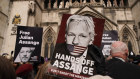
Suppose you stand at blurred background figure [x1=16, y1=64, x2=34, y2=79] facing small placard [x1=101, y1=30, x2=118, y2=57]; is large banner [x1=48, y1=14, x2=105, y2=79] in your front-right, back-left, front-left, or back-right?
front-right

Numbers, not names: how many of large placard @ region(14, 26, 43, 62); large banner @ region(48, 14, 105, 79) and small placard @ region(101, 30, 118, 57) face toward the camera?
3

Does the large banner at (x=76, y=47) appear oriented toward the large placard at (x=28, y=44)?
no

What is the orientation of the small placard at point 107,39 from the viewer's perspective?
toward the camera

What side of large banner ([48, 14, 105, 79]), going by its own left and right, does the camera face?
front

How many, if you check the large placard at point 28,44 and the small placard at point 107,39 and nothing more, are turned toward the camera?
2

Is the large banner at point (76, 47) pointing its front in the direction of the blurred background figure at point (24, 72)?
no

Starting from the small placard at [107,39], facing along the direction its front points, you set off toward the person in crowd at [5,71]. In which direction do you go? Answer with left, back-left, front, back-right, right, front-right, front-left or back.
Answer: front

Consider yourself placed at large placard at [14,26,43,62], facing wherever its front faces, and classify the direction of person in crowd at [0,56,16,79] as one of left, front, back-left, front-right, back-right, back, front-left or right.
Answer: front

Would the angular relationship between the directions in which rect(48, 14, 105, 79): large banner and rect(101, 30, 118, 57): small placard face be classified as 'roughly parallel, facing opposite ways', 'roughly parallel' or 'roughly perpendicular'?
roughly parallel

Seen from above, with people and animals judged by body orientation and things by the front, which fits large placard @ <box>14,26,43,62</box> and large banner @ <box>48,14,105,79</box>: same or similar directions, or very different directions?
same or similar directions

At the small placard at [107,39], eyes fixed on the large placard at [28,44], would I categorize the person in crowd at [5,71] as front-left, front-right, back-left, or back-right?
front-left

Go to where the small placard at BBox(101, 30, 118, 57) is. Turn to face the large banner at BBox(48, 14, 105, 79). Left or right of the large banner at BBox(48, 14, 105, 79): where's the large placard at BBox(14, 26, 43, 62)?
right

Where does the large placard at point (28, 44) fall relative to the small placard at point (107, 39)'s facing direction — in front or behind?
in front

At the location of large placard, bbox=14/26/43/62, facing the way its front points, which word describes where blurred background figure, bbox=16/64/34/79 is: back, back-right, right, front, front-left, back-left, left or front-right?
front
